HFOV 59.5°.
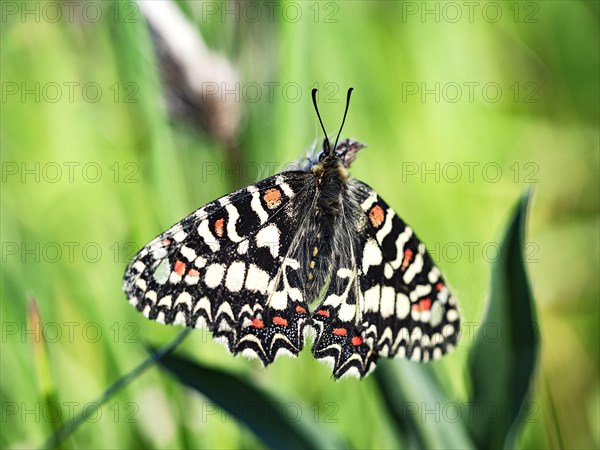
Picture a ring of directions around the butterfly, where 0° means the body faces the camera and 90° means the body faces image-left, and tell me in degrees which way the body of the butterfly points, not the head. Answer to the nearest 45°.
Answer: approximately 180°
